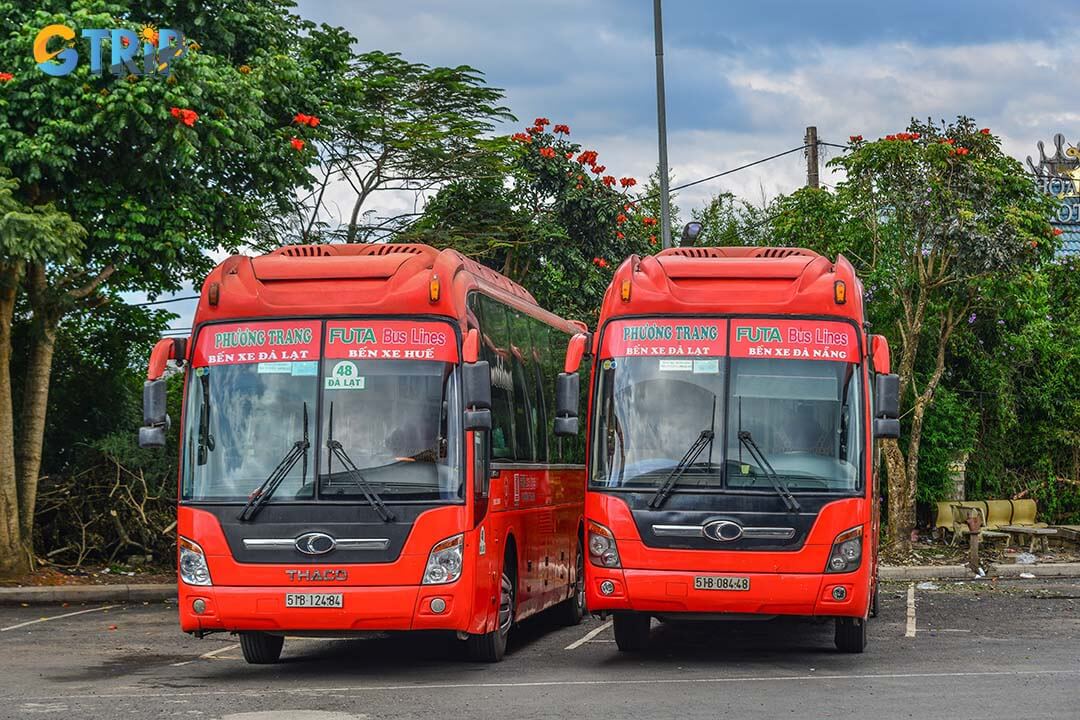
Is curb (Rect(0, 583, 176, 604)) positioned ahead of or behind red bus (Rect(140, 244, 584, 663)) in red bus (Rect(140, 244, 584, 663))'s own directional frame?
behind

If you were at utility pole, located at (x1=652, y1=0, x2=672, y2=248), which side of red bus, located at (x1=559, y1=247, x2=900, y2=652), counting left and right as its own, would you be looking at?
back

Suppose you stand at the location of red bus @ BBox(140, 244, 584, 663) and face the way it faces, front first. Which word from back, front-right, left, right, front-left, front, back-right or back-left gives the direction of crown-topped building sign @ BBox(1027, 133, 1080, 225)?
back-left

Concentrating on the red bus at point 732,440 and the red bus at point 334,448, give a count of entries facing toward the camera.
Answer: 2

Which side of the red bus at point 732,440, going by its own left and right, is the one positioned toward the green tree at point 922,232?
back

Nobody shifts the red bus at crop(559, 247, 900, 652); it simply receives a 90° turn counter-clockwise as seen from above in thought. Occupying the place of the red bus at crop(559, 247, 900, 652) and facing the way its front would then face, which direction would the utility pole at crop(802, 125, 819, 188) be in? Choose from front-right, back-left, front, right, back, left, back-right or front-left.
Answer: left

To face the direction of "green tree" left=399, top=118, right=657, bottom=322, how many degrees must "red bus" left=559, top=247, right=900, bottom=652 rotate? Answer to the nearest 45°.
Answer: approximately 180°

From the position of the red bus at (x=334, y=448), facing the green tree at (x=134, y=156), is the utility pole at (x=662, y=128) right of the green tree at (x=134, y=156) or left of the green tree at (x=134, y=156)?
right

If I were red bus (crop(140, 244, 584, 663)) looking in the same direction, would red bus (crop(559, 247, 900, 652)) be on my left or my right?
on my left

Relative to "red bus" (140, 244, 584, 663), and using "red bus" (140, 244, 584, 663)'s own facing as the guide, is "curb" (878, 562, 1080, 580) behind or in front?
behind
